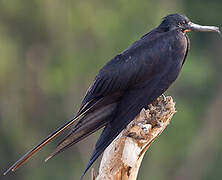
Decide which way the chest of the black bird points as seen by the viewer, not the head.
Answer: to the viewer's right
